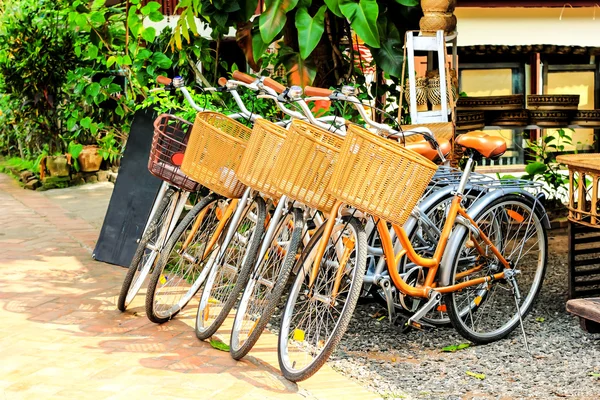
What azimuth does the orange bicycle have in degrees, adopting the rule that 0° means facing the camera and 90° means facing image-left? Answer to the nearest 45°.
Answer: approximately 45°

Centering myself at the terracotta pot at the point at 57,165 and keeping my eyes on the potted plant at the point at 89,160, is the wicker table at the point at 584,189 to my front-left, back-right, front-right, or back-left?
front-right

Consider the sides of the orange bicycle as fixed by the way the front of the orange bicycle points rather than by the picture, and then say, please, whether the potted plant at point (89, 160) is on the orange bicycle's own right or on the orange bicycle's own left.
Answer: on the orange bicycle's own right
